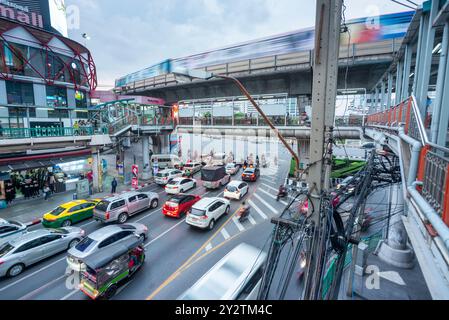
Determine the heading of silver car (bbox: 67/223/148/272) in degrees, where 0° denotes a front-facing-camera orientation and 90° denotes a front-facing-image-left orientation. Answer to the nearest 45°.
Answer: approximately 225°

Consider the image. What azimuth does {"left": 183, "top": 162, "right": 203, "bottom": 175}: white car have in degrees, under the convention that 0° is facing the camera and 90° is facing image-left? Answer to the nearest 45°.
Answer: approximately 225°

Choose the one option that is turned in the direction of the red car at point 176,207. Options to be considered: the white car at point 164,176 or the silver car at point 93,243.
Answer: the silver car

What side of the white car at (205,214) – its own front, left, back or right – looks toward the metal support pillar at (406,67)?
right

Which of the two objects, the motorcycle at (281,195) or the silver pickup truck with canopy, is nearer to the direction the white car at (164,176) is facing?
the motorcycle

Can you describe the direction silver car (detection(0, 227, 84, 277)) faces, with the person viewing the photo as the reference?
facing away from the viewer and to the right of the viewer

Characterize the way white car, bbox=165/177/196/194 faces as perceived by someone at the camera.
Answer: facing away from the viewer and to the right of the viewer

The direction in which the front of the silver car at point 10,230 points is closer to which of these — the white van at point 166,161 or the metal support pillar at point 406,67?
the white van

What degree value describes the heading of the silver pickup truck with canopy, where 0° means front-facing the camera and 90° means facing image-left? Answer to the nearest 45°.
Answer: approximately 225°

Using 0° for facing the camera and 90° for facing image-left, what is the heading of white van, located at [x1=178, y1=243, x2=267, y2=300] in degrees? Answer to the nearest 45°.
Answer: approximately 45°
